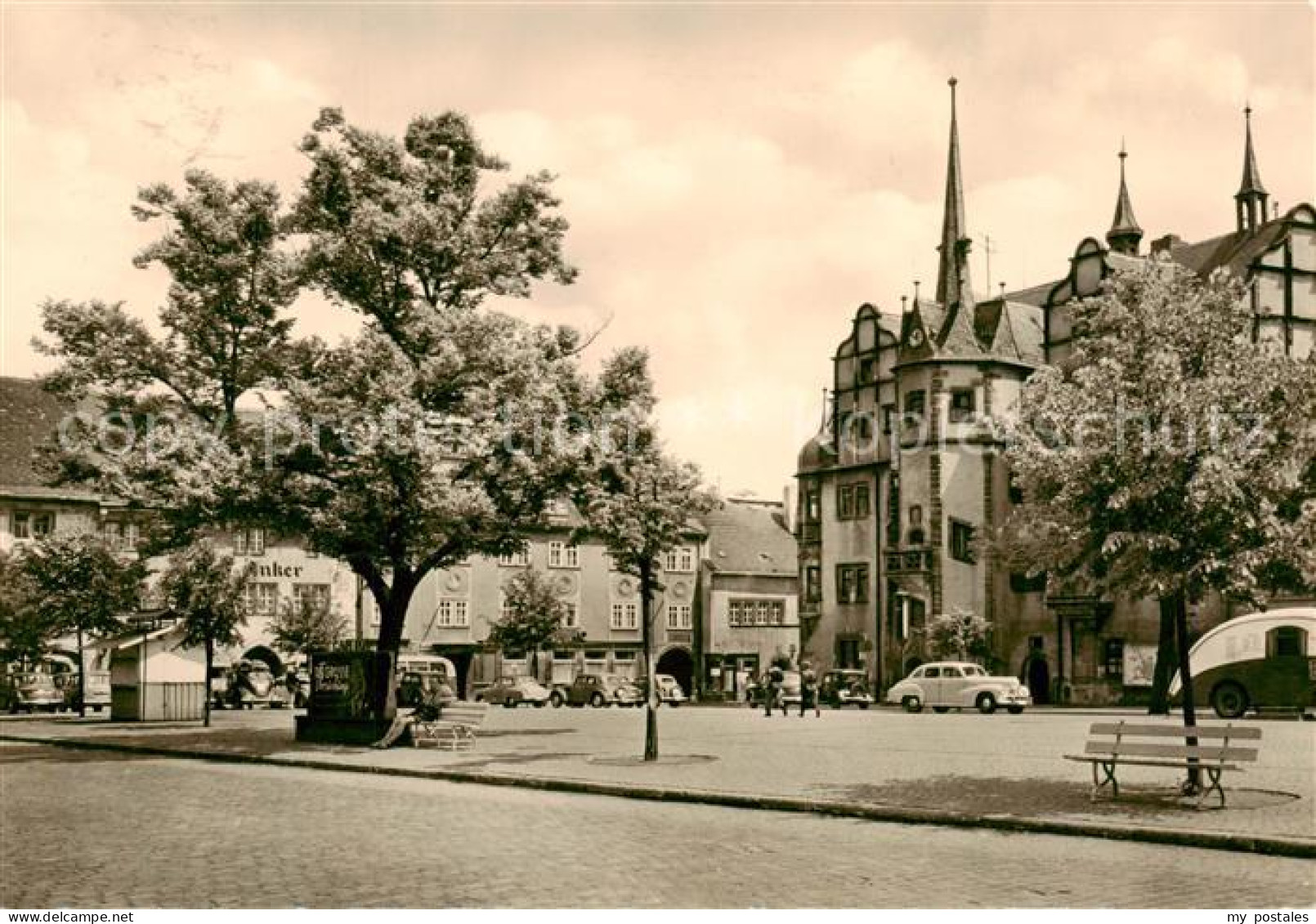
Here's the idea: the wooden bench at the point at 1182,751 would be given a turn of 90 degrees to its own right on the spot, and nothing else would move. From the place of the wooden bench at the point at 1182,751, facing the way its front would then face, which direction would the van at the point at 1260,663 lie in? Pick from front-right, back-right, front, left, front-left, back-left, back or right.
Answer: front-right

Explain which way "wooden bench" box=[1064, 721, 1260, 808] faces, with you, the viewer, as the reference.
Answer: facing the viewer and to the left of the viewer

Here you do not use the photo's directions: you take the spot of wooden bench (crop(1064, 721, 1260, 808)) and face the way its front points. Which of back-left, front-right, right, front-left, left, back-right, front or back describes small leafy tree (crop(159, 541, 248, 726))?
right

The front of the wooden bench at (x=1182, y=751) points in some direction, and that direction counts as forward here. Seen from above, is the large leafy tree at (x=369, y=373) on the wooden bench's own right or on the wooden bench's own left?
on the wooden bench's own right

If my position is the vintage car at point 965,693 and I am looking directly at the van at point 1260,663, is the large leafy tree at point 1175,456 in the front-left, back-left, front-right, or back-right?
front-right

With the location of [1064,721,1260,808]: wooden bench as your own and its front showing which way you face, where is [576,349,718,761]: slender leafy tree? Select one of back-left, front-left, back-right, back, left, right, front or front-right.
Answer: right

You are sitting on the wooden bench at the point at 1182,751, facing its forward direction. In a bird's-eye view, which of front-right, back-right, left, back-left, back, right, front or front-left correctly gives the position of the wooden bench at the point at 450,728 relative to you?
right

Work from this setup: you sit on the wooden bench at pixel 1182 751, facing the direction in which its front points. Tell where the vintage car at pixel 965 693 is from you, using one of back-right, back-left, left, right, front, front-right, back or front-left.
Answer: back-right
